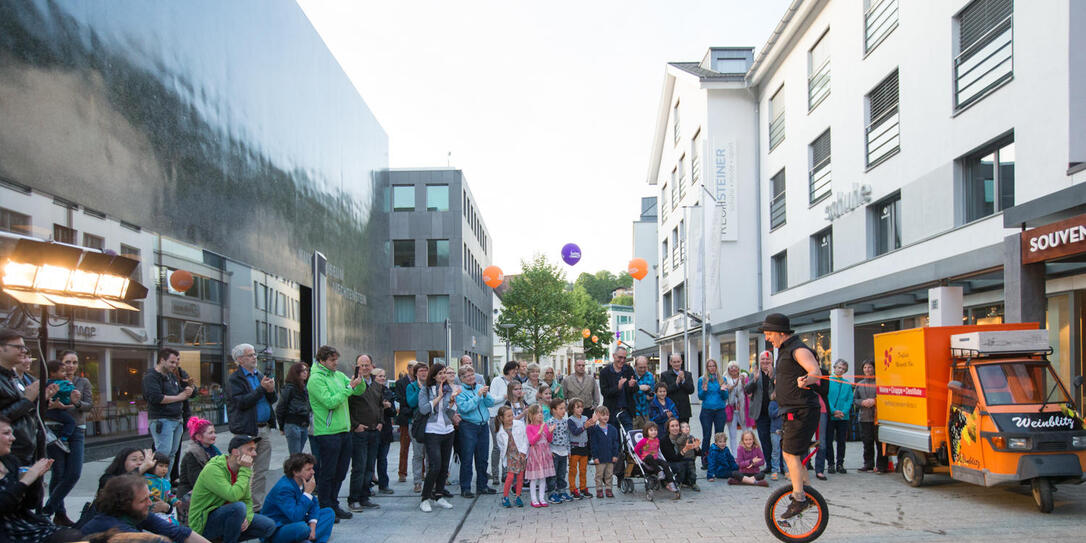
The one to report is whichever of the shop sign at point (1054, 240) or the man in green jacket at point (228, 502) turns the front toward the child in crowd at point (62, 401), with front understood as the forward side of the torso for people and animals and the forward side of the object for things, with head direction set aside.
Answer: the shop sign

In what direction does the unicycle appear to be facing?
to the viewer's left

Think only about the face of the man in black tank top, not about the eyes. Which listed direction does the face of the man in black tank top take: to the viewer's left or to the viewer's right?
to the viewer's left

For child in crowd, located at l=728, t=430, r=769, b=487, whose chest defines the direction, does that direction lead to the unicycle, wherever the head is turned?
yes

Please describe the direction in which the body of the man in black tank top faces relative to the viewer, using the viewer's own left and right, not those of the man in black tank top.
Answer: facing to the left of the viewer

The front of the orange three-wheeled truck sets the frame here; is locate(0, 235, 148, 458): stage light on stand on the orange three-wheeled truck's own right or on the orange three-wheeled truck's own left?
on the orange three-wheeled truck's own right

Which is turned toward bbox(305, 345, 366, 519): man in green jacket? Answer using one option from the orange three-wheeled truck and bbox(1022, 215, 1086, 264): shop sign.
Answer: the shop sign

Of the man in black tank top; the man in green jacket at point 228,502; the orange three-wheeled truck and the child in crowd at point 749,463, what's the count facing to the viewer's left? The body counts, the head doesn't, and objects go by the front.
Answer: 1

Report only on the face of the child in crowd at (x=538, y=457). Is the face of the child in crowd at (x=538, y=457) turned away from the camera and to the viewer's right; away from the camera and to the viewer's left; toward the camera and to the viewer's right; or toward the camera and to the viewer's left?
toward the camera and to the viewer's right
